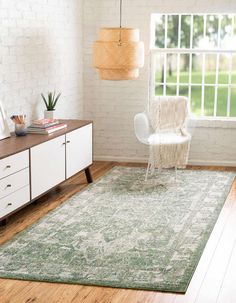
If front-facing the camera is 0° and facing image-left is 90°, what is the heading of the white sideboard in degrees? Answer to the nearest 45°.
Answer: approximately 315°

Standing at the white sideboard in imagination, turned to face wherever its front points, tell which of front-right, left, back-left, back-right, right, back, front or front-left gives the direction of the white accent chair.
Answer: left

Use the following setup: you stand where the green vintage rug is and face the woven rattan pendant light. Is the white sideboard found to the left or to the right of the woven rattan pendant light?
left

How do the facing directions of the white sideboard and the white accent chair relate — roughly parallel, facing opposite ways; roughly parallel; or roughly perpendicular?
roughly perpendicular

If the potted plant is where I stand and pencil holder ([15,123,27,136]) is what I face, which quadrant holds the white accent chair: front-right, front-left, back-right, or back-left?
back-left

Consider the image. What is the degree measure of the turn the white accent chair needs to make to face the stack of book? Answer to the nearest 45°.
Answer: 0° — it already faces it

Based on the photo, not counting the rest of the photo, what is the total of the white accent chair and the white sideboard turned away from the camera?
0
